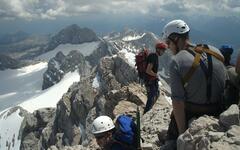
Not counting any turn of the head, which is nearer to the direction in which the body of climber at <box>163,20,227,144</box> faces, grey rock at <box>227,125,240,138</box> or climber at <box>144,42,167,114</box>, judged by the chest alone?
the climber

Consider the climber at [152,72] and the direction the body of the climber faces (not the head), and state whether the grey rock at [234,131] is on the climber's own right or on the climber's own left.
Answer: on the climber's own right

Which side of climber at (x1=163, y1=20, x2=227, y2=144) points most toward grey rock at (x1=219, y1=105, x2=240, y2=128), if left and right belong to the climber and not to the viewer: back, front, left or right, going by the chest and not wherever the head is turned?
back

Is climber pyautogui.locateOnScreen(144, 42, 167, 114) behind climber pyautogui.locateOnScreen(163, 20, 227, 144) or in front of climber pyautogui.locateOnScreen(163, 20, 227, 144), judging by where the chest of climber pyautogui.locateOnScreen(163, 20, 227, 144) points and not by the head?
in front

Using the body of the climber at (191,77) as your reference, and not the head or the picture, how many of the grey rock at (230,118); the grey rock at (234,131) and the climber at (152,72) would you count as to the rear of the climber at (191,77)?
2

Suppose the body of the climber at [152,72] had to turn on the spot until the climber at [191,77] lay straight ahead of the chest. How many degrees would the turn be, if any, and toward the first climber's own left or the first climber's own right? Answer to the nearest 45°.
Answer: approximately 90° to the first climber's own right

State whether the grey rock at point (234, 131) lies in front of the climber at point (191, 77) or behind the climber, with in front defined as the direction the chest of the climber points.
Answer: behind

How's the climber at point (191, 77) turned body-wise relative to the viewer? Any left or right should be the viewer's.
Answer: facing away from the viewer and to the left of the viewer

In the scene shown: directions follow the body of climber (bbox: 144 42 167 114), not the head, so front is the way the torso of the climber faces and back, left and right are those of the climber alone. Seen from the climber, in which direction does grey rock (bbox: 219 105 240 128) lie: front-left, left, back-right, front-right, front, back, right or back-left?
right
